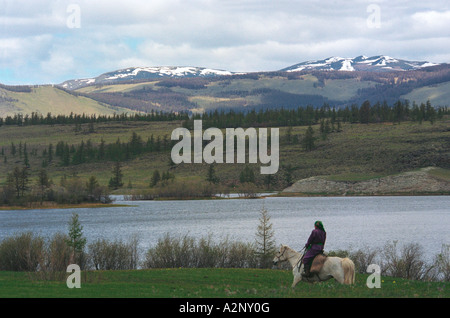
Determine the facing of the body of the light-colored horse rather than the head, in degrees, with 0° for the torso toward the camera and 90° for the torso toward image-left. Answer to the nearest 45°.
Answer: approximately 90°

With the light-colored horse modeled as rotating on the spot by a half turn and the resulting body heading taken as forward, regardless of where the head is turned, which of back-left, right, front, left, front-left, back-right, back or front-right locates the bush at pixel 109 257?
back-left
